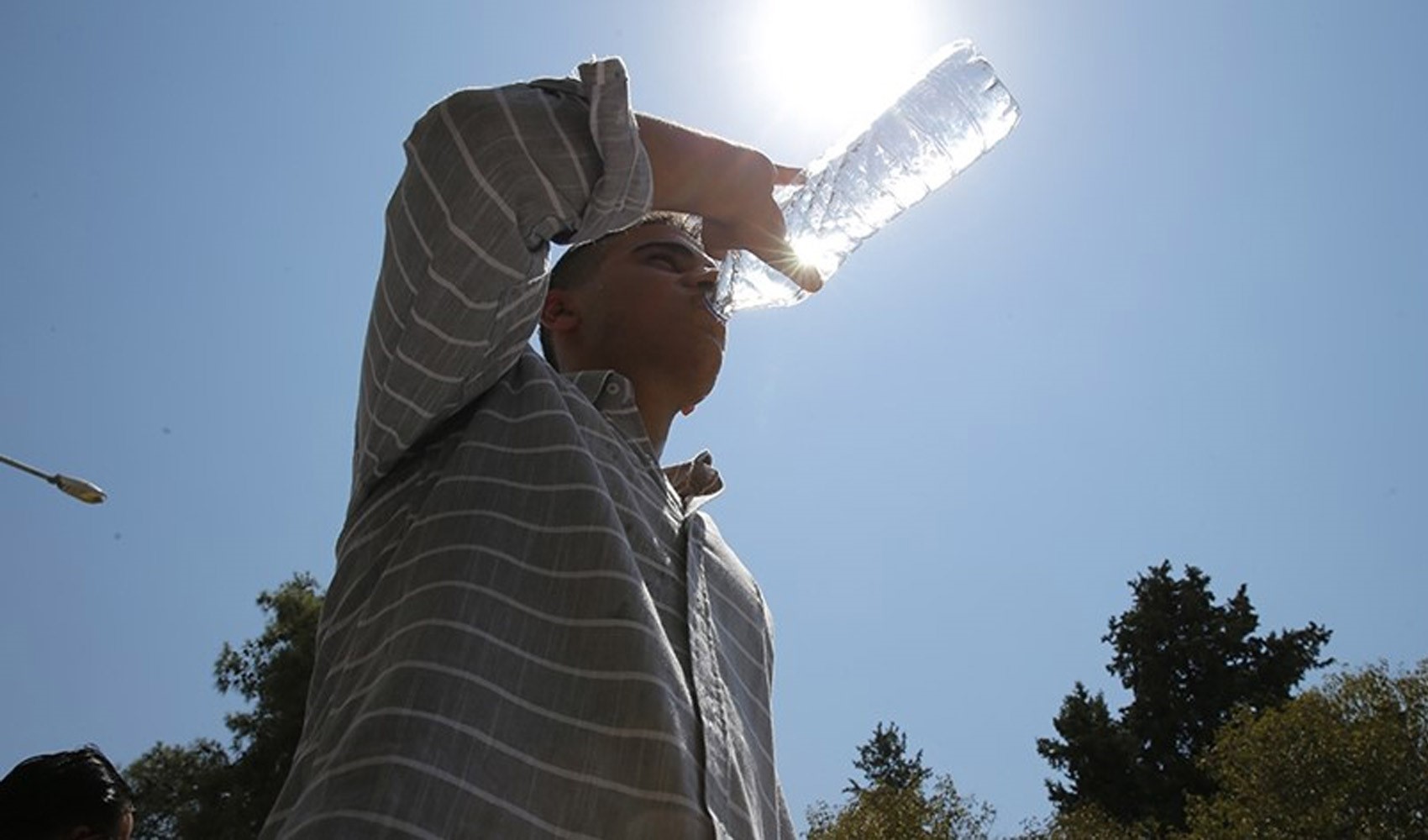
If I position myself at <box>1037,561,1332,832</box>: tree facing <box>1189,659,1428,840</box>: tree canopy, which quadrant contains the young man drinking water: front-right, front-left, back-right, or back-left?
front-right

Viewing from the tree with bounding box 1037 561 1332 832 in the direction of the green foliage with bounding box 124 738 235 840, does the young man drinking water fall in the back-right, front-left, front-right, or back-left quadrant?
front-left

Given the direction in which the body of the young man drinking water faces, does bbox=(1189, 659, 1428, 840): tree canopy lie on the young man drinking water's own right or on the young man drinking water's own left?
on the young man drinking water's own left

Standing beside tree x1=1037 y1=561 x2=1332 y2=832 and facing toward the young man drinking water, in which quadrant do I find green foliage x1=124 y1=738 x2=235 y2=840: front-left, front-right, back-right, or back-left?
front-right

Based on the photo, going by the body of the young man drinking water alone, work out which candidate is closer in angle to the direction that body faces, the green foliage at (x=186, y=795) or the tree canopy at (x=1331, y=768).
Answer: the tree canopy

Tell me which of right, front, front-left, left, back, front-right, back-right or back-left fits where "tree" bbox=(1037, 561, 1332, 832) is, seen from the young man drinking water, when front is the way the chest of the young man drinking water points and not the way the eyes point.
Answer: left

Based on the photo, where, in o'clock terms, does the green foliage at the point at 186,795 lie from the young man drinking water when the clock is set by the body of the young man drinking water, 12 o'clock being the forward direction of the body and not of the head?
The green foliage is roughly at 7 o'clock from the young man drinking water.

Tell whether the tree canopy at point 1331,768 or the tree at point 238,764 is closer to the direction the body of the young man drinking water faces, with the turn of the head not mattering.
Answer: the tree canopy

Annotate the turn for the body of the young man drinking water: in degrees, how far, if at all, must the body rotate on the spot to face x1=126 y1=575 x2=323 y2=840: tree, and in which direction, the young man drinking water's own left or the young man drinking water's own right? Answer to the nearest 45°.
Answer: approximately 135° to the young man drinking water's own left

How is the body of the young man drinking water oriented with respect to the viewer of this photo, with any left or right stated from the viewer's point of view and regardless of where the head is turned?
facing the viewer and to the right of the viewer
